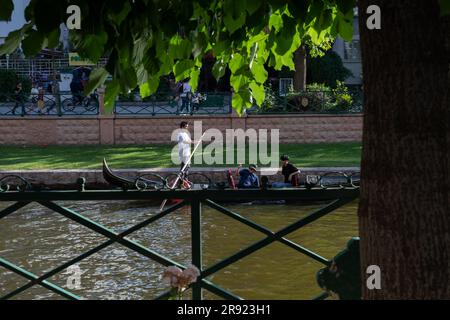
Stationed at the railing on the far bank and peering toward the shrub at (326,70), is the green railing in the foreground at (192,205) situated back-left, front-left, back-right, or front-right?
back-right

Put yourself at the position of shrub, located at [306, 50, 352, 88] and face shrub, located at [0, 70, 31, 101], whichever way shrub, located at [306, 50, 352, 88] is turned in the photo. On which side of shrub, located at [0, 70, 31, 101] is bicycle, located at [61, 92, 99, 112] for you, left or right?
left

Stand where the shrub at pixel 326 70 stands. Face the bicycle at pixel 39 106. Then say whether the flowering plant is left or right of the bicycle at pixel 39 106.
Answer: left
